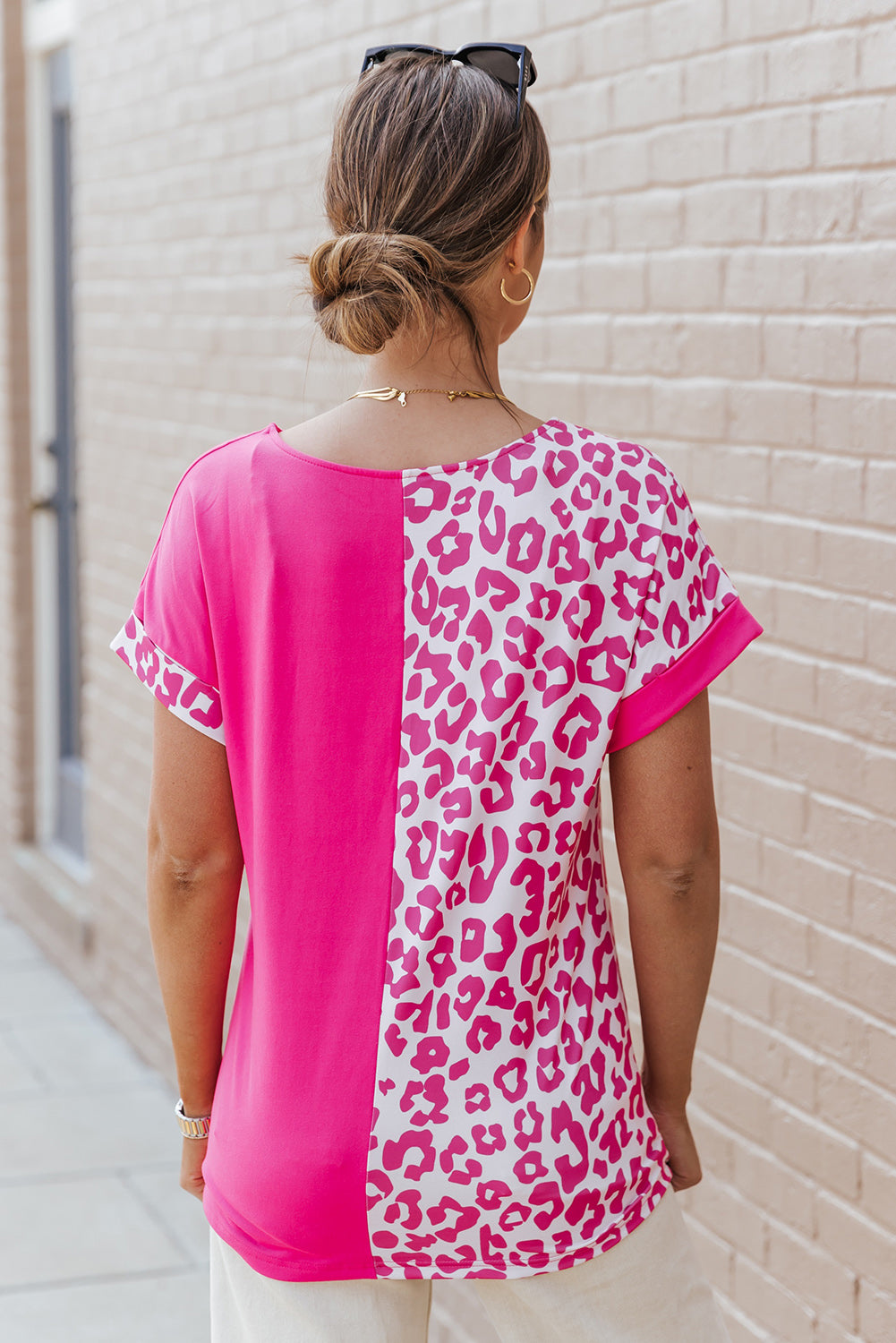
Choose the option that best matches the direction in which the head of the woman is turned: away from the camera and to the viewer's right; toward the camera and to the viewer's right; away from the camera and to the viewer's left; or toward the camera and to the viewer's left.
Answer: away from the camera and to the viewer's right

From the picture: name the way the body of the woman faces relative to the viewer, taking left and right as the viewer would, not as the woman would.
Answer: facing away from the viewer
